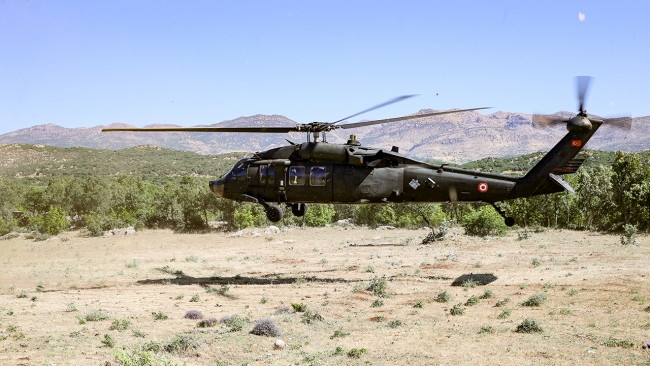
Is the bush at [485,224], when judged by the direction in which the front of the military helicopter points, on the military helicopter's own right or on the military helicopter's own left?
on the military helicopter's own right

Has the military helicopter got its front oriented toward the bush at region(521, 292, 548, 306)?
no

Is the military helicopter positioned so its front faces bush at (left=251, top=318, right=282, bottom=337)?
no

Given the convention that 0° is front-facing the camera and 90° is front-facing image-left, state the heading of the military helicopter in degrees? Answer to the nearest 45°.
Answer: approximately 90°

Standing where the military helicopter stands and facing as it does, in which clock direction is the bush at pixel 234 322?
The bush is roughly at 10 o'clock from the military helicopter.

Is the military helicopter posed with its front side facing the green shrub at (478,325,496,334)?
no

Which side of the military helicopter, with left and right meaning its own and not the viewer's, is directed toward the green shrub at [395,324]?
left

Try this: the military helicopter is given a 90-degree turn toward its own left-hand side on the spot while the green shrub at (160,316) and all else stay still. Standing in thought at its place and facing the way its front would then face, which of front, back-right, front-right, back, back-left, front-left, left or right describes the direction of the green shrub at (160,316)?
front-right

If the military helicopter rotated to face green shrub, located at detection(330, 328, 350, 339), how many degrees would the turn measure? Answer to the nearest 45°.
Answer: approximately 90° to its left

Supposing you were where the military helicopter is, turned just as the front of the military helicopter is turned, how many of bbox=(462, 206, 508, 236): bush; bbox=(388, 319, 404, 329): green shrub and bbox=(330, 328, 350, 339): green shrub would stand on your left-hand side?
2

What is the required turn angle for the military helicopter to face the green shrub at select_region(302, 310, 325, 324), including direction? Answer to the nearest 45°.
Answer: approximately 90° to its left

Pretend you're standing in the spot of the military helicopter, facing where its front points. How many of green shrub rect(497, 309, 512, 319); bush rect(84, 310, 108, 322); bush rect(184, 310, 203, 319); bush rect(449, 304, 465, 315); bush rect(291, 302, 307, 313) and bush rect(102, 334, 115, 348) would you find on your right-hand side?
0

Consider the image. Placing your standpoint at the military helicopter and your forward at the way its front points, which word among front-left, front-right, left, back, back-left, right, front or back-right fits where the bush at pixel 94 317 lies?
front-left

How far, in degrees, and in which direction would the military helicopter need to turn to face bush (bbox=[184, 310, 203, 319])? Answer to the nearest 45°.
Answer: approximately 45° to its left
